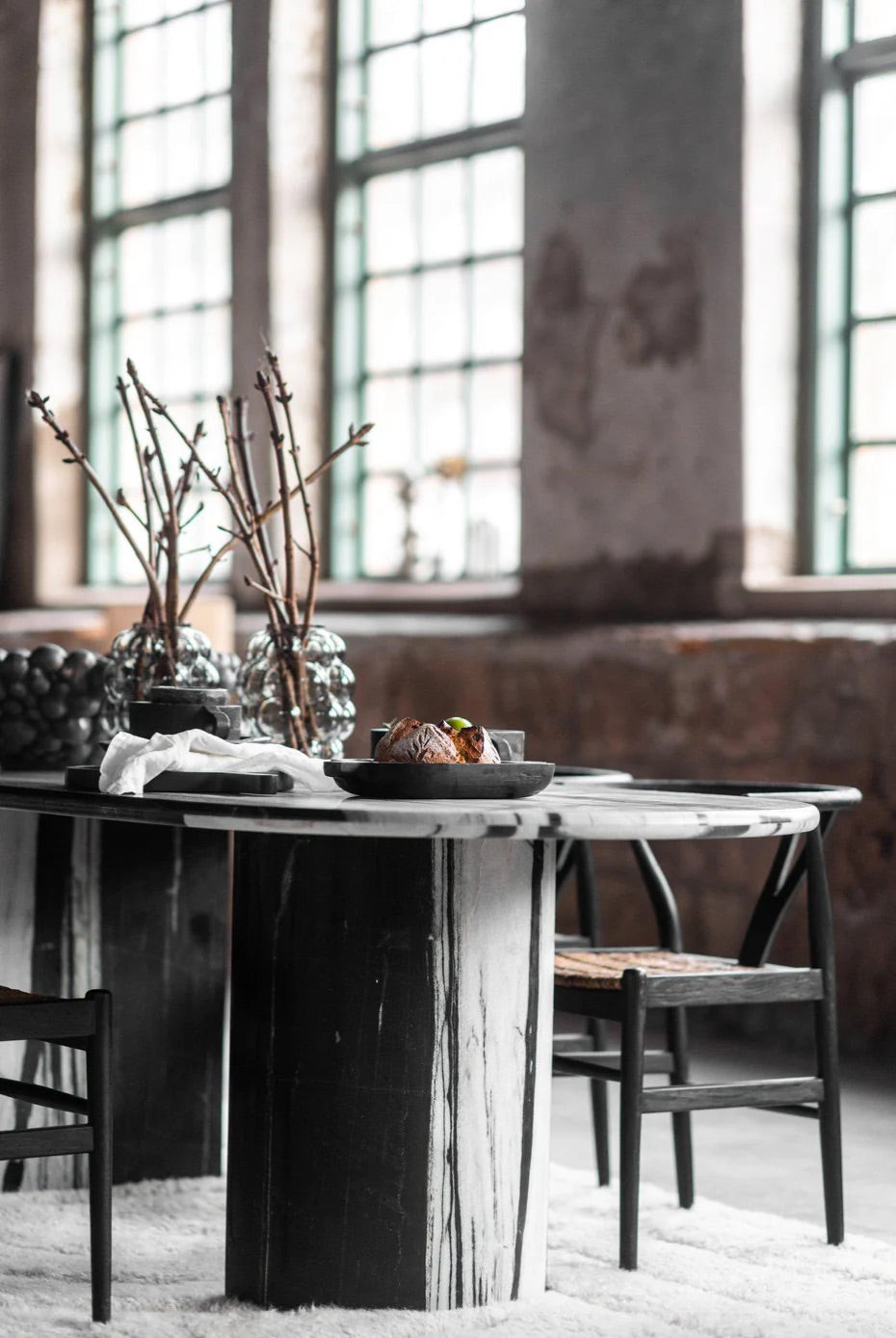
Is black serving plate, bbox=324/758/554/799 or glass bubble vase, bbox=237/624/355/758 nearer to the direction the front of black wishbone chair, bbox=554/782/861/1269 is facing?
the black serving plate

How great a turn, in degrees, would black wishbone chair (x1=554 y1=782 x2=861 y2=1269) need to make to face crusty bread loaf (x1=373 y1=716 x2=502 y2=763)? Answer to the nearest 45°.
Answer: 0° — it already faces it

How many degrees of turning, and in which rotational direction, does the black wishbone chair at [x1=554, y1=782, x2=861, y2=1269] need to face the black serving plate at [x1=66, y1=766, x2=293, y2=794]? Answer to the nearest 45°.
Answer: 0° — it already faces it

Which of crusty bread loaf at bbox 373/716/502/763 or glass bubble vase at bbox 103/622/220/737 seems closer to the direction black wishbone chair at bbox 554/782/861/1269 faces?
the crusty bread loaf

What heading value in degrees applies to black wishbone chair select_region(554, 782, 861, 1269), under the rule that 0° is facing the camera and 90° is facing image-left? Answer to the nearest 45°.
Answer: approximately 45°

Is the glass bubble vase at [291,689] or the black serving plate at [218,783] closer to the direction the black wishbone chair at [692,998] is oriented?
the black serving plate

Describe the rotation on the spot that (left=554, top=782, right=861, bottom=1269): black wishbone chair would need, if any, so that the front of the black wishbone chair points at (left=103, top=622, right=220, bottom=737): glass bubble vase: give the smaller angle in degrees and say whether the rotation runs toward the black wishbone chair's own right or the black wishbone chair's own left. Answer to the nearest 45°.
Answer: approximately 45° to the black wishbone chair's own right

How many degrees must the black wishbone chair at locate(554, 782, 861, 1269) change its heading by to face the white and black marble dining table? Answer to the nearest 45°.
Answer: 0° — it already faces it

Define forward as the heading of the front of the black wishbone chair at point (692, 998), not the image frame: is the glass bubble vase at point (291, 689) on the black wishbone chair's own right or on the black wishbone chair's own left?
on the black wishbone chair's own right
